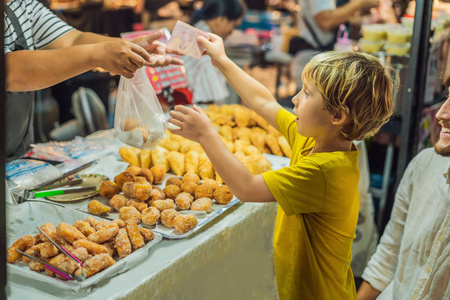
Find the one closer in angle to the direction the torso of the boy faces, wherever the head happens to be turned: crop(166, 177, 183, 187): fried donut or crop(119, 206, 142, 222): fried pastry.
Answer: the fried pastry

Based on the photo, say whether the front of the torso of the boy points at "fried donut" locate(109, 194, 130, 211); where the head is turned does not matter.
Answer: yes

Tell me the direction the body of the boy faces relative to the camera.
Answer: to the viewer's left

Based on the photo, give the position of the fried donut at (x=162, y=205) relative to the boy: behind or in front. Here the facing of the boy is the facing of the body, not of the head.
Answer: in front

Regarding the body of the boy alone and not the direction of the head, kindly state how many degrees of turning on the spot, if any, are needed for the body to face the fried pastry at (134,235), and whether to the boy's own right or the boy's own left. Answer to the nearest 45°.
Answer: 0° — they already face it

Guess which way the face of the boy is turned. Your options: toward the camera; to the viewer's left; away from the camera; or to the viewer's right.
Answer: to the viewer's left

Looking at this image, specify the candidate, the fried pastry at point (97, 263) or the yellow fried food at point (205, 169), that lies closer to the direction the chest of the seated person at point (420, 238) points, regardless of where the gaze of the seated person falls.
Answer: the fried pastry

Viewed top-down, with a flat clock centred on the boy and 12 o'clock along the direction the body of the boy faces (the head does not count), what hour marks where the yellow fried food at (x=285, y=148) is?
The yellow fried food is roughly at 3 o'clock from the boy.

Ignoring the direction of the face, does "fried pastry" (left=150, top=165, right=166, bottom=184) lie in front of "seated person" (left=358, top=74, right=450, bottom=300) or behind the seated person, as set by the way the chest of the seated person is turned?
in front

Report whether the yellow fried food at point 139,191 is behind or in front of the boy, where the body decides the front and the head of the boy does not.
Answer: in front

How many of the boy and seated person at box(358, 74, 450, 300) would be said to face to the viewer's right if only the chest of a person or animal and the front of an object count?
0

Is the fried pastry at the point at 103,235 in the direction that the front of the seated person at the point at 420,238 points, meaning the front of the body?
yes

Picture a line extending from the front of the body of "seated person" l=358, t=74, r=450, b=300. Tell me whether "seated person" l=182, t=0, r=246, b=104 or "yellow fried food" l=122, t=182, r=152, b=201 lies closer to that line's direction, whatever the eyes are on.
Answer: the yellow fried food

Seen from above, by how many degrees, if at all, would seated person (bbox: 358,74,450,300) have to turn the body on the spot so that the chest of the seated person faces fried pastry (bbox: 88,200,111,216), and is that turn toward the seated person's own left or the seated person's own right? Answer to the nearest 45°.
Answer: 0° — they already face it

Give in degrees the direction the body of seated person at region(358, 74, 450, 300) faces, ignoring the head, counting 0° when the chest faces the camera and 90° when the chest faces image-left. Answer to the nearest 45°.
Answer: approximately 45°
